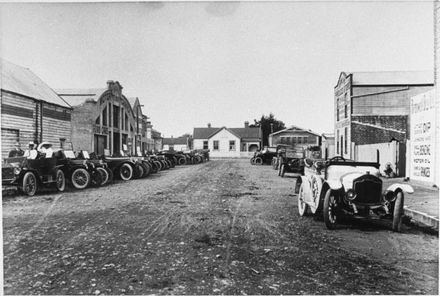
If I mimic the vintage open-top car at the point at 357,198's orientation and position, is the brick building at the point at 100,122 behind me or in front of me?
behind

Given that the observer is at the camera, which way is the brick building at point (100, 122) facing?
facing the viewer and to the right of the viewer

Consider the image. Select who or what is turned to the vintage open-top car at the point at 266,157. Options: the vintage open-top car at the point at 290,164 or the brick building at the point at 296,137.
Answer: the brick building

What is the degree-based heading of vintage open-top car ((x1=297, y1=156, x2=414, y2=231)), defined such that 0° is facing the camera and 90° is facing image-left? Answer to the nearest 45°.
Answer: approximately 315°

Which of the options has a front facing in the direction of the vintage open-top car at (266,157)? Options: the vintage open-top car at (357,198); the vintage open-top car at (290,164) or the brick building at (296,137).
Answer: the brick building

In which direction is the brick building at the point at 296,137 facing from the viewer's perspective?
toward the camera

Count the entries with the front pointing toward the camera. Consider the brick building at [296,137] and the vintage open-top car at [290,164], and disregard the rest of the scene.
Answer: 2

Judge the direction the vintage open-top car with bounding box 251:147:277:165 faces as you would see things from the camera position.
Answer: facing the viewer and to the left of the viewer

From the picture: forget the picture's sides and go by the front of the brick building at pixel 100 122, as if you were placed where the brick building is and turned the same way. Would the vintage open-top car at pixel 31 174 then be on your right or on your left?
on your right

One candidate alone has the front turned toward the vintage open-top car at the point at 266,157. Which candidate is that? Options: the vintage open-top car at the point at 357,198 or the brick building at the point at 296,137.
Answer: the brick building

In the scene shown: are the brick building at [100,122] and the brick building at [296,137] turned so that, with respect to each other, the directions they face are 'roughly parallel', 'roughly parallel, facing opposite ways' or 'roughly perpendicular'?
roughly perpendicular

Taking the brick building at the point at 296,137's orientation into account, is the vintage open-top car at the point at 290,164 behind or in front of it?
in front
